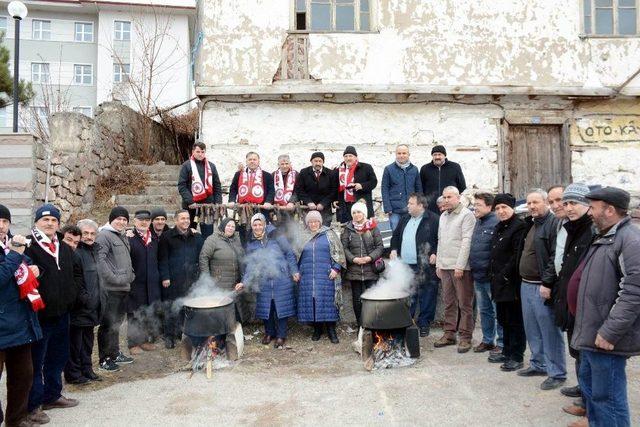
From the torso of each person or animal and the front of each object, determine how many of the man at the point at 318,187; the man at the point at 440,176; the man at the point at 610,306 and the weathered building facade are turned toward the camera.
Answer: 3

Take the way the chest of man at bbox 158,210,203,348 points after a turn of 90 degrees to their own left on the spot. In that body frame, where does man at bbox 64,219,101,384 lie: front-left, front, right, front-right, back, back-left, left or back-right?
back

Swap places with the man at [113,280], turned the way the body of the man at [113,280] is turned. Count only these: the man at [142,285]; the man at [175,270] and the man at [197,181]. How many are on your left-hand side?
3

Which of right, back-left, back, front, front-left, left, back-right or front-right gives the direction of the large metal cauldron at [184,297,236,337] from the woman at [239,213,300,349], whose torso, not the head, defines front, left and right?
front-right

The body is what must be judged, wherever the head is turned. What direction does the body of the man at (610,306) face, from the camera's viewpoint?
to the viewer's left

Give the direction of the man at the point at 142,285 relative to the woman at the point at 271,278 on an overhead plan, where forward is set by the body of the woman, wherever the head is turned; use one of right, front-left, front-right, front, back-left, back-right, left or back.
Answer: right

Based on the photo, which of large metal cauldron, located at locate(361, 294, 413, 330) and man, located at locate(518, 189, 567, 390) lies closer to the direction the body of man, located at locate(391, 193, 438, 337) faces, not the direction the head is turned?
the large metal cauldron

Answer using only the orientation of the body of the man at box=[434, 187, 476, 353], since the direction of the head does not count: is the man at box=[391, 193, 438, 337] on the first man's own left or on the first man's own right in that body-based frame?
on the first man's own right

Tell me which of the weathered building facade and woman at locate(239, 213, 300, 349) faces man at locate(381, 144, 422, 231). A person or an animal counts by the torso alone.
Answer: the weathered building facade

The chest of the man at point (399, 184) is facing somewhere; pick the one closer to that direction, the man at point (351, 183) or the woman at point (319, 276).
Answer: the woman

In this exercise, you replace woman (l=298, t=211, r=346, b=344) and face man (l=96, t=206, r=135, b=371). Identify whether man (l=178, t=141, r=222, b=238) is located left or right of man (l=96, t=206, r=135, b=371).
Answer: right

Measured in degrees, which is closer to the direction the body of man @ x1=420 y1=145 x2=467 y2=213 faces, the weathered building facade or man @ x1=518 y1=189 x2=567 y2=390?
the man
